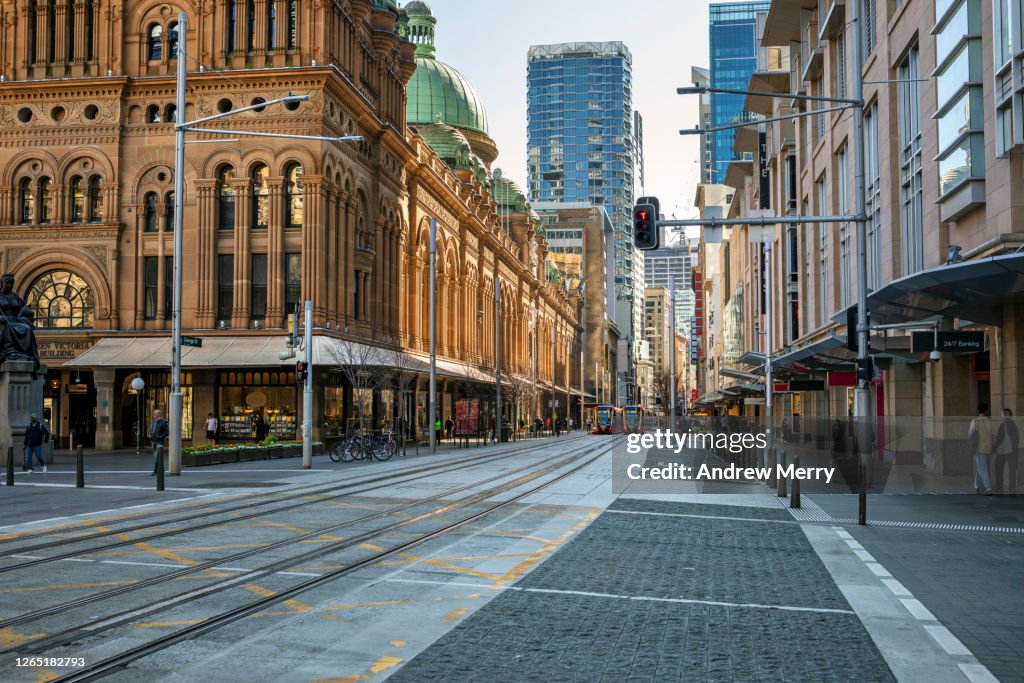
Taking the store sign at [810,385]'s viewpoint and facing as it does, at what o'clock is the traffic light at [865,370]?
The traffic light is roughly at 12 o'clock from the store sign.

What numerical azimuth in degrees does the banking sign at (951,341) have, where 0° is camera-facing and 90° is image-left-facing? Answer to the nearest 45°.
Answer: approximately 0°

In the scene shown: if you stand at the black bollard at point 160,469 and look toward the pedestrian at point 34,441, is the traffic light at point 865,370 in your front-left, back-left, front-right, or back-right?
back-right

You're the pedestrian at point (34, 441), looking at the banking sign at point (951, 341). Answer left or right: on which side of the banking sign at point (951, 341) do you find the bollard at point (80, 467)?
right

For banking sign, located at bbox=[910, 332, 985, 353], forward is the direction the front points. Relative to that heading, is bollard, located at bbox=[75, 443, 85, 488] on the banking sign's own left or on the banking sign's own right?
on the banking sign's own right

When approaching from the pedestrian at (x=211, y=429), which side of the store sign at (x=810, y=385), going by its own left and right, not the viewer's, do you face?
right

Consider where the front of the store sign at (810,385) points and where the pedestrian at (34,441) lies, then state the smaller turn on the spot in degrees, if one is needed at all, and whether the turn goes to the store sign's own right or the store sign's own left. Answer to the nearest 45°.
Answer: approximately 45° to the store sign's own right

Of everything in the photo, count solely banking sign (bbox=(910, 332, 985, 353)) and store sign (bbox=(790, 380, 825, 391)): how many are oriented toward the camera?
2
